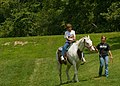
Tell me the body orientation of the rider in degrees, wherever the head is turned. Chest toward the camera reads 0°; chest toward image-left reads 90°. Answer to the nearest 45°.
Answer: approximately 315°
